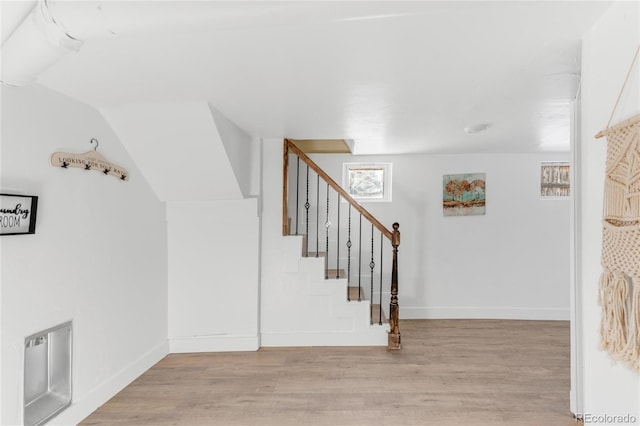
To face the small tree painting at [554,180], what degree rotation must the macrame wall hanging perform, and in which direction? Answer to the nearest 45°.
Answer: approximately 135° to its right

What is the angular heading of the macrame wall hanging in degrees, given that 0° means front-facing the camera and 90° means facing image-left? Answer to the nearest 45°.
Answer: approximately 45°

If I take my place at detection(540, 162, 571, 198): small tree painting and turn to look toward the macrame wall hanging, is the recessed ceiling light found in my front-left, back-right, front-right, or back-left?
front-right

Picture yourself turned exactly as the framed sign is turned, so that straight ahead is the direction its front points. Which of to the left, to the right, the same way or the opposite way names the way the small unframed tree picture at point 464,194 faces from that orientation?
to the right

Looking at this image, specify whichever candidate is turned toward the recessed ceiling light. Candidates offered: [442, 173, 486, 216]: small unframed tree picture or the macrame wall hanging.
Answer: the small unframed tree picture

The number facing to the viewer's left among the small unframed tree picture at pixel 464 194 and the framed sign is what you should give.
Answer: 0

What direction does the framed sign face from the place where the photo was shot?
facing the viewer and to the right of the viewer

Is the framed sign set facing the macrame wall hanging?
yes

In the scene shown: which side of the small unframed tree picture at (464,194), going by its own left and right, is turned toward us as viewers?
front

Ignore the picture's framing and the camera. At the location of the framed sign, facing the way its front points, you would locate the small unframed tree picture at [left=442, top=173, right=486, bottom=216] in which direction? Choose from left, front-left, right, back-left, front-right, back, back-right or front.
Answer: front-left

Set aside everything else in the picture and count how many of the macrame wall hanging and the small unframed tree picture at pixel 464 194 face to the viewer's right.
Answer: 0

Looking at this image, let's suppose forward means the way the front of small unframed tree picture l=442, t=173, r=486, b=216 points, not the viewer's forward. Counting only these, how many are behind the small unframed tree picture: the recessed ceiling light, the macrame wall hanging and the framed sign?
0

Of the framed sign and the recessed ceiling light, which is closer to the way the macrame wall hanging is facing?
the framed sign

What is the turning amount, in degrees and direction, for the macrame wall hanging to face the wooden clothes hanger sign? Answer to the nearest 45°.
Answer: approximately 45° to its right

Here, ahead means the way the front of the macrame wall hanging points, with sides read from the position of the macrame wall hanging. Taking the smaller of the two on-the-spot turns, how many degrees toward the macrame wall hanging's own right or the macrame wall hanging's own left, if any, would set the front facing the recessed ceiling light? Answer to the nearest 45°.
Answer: approximately 90° to the macrame wall hanging's own right

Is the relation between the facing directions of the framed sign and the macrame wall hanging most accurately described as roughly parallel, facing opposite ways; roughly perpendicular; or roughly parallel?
roughly parallel, facing opposite ways

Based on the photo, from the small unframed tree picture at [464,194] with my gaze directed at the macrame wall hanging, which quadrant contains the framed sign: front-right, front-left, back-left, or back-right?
front-right
